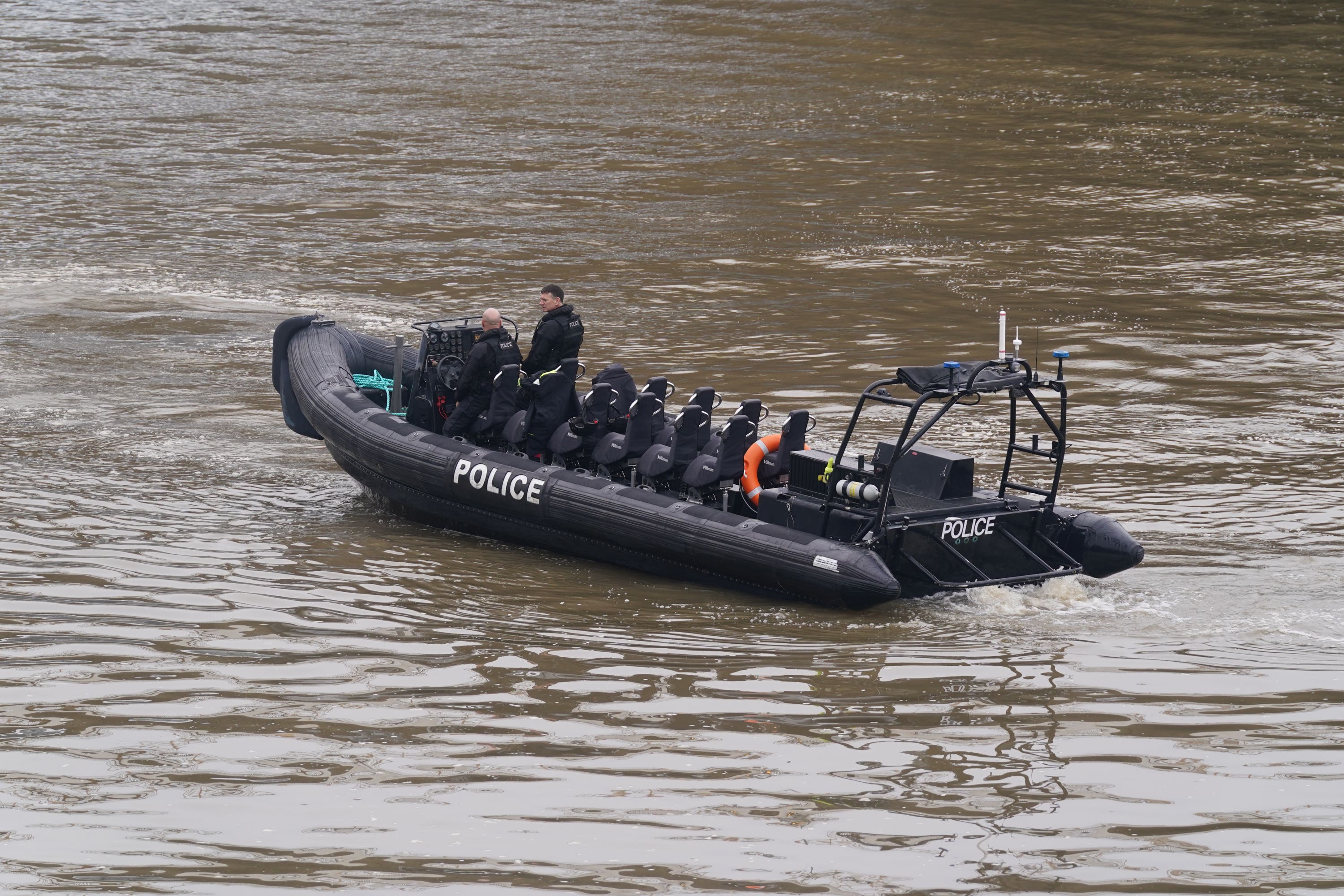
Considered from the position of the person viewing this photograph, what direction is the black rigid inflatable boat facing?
facing away from the viewer and to the left of the viewer

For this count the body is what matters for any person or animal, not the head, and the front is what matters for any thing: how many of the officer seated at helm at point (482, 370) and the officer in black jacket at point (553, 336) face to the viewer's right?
0
